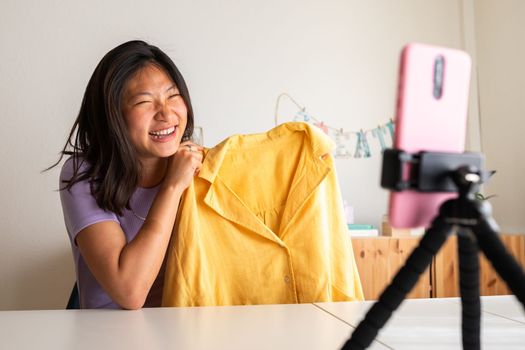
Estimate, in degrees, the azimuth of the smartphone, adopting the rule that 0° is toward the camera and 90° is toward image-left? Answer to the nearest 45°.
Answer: approximately 135°

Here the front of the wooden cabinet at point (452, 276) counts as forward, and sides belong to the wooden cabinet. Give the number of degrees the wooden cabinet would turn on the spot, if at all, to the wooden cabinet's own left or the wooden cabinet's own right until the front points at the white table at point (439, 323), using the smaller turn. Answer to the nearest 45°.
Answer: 0° — it already faces it

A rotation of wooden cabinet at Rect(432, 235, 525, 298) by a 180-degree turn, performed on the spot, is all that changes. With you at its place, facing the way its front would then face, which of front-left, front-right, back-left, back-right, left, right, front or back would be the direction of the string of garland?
front-left

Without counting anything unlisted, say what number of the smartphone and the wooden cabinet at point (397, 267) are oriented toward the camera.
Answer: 1

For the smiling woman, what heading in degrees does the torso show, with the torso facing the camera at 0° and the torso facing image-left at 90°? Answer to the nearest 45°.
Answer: approximately 315°

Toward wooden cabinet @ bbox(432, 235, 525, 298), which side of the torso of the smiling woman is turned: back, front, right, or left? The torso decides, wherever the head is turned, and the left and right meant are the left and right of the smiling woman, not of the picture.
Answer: left

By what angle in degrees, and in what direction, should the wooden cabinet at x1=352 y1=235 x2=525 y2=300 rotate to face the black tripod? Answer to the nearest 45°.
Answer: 0° — it already faces it

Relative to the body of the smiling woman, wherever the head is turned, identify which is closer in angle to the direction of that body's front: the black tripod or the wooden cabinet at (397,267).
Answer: the black tripod

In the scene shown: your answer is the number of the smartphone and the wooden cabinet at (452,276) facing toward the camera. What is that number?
1
